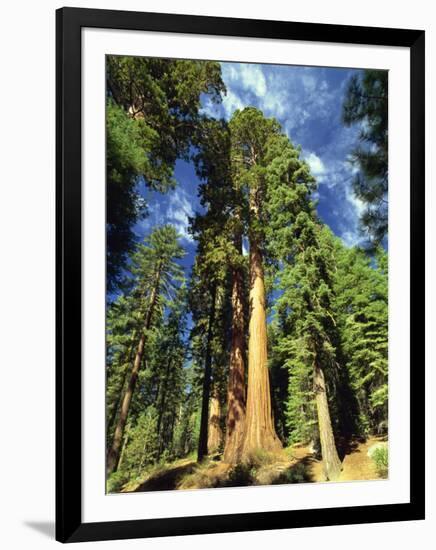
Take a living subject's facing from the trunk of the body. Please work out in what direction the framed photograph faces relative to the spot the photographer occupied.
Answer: facing the viewer and to the right of the viewer
